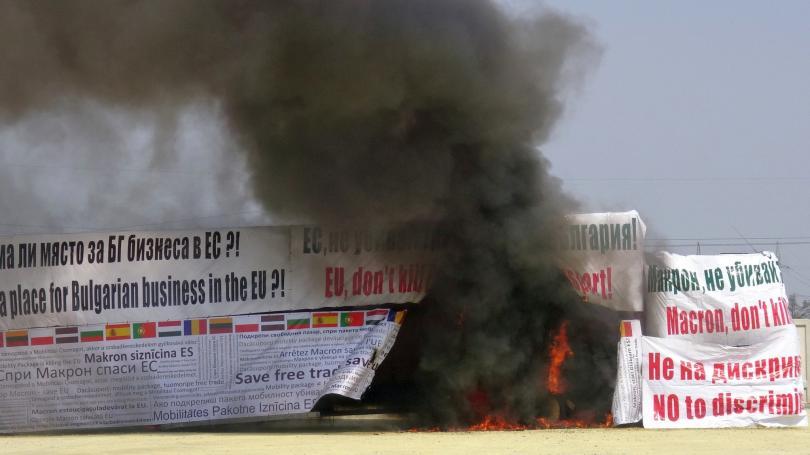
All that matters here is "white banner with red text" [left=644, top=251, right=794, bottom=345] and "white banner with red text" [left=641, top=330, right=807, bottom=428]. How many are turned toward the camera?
2

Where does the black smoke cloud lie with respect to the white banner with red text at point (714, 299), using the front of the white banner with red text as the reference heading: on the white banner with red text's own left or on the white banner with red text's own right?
on the white banner with red text's own right

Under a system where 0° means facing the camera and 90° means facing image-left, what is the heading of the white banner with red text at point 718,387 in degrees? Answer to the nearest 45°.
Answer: approximately 0°

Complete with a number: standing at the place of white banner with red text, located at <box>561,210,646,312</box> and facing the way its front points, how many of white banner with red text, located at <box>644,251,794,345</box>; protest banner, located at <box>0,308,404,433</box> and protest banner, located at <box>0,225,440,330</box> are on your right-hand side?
2

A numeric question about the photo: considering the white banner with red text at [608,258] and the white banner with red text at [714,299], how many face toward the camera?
2

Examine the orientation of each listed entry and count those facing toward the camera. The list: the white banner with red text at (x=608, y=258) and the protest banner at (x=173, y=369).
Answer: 2

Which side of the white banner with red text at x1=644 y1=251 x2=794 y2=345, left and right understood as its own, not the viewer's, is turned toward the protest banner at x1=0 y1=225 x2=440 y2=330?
right

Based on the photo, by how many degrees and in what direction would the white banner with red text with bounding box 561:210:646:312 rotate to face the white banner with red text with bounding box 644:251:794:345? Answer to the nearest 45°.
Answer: approximately 90° to its left

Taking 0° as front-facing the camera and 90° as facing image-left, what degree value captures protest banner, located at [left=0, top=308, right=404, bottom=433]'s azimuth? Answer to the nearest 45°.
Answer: approximately 0°
